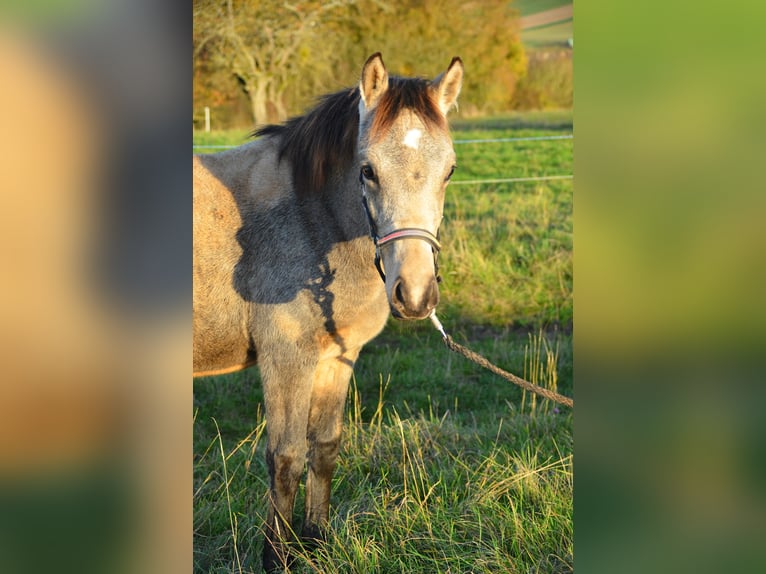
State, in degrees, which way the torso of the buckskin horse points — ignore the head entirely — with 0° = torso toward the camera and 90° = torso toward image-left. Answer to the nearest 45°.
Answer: approximately 315°

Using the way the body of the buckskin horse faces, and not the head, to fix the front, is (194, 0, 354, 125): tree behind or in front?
behind

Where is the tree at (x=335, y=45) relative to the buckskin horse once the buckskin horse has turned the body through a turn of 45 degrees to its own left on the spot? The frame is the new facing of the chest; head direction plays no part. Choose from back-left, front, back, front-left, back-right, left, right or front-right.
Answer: left
